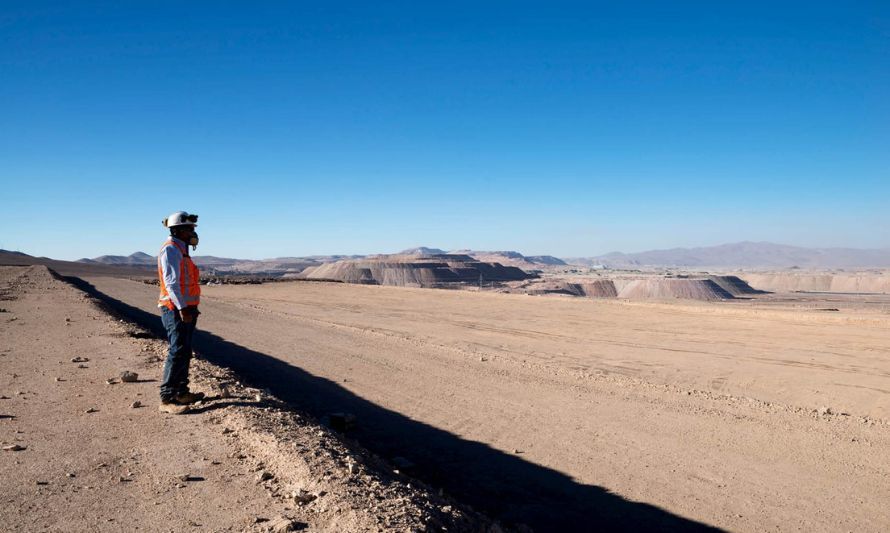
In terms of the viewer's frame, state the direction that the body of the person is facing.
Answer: to the viewer's right

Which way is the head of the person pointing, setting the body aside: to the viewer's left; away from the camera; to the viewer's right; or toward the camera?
to the viewer's right
